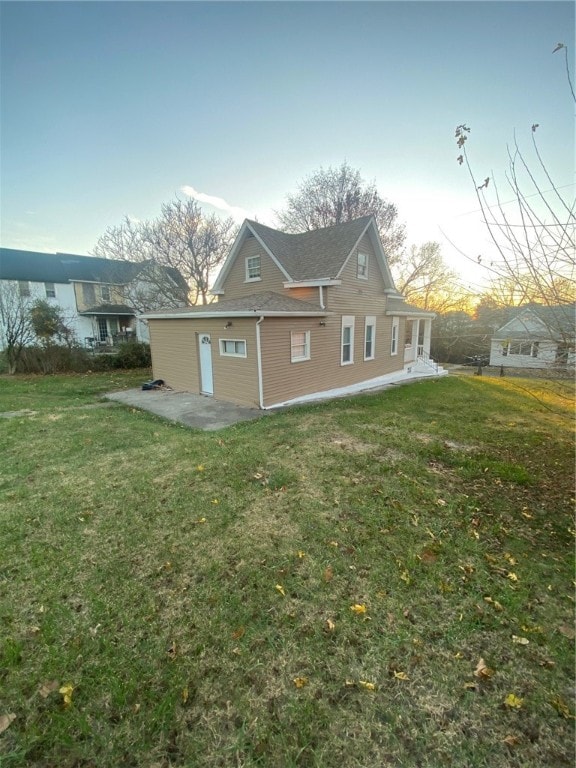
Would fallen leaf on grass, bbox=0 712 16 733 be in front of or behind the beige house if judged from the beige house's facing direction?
behind

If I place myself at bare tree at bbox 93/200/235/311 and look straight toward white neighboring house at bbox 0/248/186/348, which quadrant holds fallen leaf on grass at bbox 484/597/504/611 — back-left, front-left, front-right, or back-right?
back-left

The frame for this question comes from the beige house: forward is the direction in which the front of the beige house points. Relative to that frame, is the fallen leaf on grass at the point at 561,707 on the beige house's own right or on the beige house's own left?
on the beige house's own right

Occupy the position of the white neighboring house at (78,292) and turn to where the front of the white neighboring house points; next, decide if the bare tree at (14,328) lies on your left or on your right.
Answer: on your right

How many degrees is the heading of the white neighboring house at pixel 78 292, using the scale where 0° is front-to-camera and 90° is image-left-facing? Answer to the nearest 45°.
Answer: approximately 315°

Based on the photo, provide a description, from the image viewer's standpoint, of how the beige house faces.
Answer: facing away from the viewer and to the right of the viewer

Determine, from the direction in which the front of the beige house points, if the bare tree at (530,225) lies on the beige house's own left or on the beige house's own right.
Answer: on the beige house's own right

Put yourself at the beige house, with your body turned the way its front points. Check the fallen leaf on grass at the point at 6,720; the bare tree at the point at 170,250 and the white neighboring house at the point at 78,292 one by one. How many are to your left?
2
